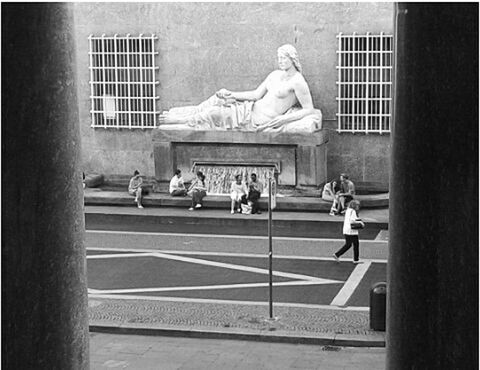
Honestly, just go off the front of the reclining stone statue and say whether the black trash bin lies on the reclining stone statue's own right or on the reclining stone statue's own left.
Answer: on the reclining stone statue's own left

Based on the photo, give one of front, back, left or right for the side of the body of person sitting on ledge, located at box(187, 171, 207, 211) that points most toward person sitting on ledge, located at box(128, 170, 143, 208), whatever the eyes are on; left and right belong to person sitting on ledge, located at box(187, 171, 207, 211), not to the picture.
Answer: right

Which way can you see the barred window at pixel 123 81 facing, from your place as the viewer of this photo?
facing the viewer

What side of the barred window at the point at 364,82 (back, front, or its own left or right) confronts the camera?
front

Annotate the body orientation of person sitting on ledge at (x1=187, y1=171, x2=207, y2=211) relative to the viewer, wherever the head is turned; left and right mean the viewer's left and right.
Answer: facing the viewer and to the left of the viewer

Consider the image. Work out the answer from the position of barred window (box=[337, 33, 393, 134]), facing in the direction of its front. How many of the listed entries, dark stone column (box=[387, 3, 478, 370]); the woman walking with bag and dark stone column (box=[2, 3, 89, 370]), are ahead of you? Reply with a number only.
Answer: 3

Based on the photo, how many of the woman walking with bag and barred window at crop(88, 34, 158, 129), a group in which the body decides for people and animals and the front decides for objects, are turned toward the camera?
1

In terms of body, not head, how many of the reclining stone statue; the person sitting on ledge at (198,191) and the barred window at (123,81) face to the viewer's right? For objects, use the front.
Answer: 0

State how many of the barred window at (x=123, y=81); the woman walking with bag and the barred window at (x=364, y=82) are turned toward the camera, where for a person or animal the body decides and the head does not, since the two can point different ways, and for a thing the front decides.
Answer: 2

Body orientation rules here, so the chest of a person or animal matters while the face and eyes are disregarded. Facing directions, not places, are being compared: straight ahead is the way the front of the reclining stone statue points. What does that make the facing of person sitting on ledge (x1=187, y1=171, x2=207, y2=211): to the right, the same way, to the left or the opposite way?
the same way

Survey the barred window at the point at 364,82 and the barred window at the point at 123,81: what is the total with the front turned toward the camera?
2
